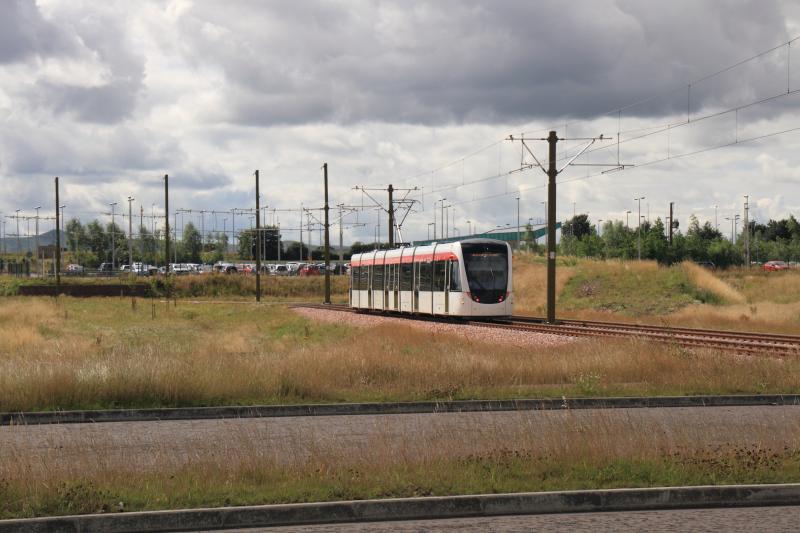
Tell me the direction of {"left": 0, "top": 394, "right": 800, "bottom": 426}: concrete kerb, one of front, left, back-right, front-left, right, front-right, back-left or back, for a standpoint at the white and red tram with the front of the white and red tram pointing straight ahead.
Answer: front-right

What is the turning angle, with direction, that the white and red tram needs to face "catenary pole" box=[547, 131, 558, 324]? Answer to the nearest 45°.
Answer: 0° — it already faces it

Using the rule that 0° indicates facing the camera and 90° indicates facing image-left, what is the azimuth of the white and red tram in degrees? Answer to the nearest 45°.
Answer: approximately 315°

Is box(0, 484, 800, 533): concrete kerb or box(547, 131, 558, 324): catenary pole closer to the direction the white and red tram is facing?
the catenary pole

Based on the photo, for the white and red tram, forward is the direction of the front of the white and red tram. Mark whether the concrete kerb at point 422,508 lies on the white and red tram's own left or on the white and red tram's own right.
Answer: on the white and red tram's own right

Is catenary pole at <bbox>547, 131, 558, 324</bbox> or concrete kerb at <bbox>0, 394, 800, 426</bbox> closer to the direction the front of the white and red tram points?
the catenary pole
